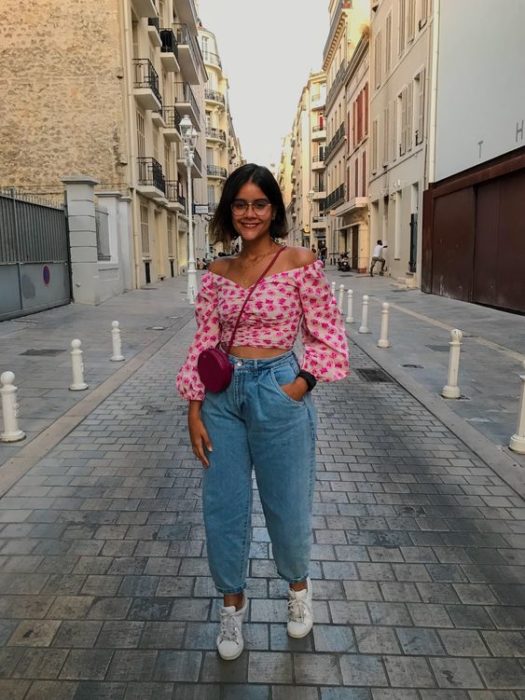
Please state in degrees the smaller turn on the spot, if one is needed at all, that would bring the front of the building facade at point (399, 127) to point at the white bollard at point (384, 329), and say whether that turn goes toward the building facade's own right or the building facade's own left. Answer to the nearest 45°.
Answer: approximately 90° to the building facade's own left

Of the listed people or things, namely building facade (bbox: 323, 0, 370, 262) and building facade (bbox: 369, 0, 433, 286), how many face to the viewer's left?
2

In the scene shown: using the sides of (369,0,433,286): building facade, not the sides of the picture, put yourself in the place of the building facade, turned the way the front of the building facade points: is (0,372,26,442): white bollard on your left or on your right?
on your left

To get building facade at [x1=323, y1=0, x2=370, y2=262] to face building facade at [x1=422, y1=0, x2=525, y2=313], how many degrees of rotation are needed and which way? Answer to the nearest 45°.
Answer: approximately 90° to its left

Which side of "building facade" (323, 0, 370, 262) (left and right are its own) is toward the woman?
left

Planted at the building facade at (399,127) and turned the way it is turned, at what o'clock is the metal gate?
The metal gate is roughly at 10 o'clock from the building facade.

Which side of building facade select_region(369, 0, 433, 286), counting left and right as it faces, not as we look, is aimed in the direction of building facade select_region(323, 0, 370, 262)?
right

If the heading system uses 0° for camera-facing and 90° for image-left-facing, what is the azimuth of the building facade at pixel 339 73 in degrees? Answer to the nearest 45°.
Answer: approximately 90°

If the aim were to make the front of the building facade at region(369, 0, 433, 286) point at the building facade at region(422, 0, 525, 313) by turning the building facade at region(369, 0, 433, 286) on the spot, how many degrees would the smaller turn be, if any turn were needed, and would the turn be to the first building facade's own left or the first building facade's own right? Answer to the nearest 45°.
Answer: approximately 90° to the first building facade's own left

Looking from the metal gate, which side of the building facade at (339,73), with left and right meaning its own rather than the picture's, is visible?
left

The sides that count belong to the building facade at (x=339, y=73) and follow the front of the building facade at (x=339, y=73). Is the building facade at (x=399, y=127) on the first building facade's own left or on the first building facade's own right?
on the first building facade's own left

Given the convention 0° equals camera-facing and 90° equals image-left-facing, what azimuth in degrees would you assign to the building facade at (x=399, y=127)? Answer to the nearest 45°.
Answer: approximately 90°

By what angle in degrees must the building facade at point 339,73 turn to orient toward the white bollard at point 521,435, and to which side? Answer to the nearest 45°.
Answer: approximately 90° to its left
